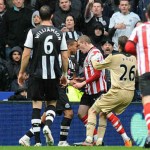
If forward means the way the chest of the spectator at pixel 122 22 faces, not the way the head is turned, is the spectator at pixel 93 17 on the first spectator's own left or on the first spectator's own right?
on the first spectator's own right

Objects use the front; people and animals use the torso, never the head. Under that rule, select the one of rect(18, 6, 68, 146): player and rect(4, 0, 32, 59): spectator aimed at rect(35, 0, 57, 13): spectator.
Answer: the player

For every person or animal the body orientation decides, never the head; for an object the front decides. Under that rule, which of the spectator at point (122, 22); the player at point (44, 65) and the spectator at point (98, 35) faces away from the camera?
the player

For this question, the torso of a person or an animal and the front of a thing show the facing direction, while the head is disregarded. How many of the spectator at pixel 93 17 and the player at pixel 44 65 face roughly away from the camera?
1

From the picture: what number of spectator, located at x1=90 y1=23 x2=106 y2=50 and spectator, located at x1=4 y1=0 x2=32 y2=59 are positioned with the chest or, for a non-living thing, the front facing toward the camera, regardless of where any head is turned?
2

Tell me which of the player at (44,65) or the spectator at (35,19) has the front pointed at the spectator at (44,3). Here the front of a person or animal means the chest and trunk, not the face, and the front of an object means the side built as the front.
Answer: the player

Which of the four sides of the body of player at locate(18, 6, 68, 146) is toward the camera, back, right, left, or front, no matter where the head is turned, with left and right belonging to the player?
back

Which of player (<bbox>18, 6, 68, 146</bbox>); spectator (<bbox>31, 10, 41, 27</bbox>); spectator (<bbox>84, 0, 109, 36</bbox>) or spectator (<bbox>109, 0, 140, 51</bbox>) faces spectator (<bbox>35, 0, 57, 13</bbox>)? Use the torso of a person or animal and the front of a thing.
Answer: the player

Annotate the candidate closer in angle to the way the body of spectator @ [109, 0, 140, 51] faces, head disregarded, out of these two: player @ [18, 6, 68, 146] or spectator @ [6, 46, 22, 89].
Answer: the player
